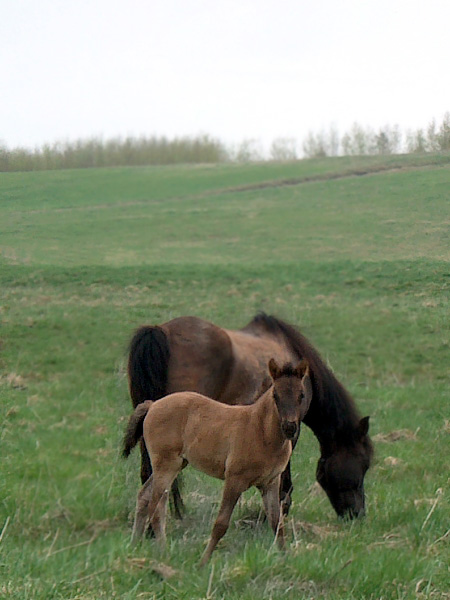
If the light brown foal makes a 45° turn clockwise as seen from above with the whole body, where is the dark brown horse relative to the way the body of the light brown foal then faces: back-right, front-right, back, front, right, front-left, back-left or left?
back

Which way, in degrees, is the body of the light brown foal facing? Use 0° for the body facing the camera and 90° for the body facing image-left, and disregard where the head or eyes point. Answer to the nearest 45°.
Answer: approximately 315°
